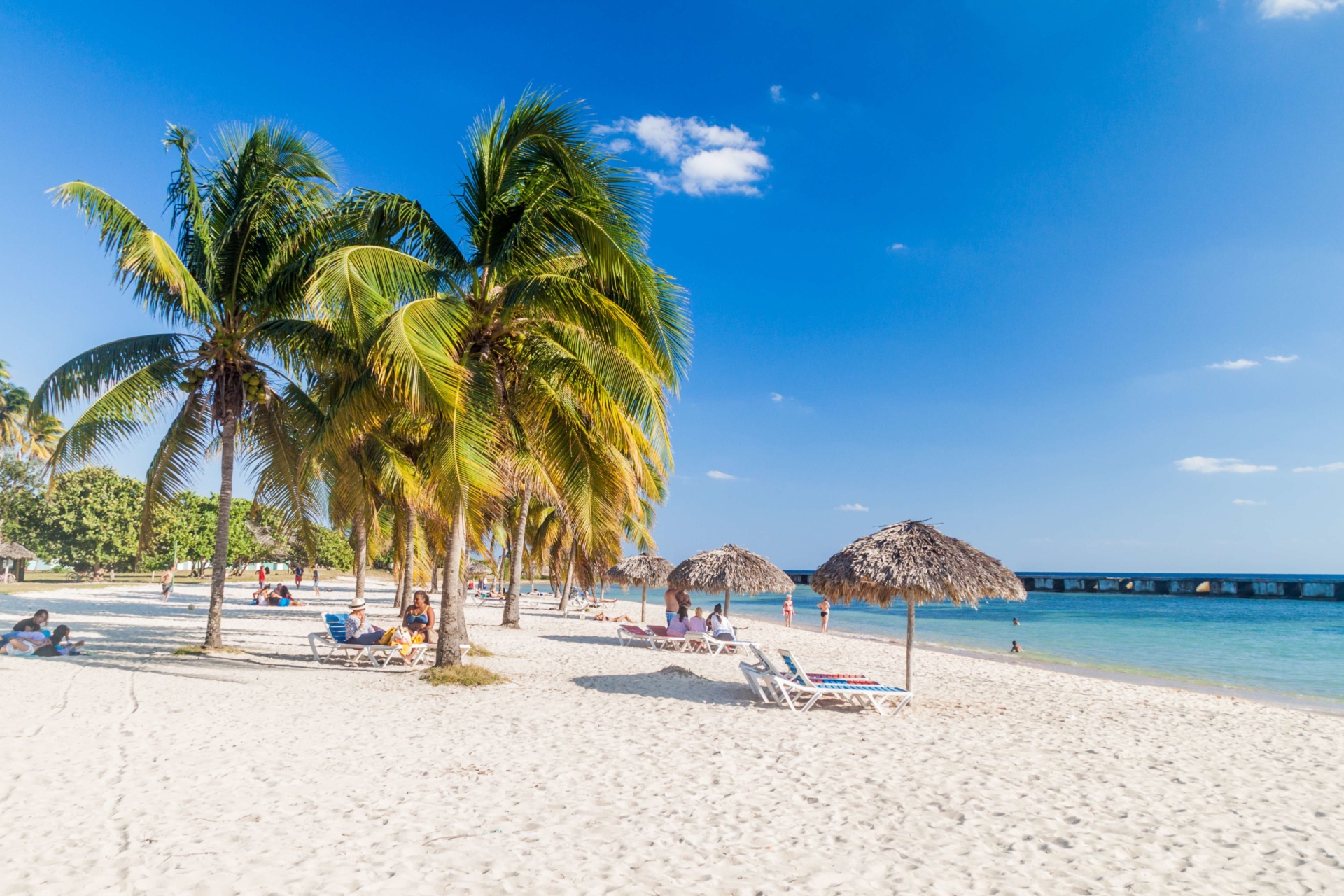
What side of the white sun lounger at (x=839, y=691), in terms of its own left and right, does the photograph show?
right

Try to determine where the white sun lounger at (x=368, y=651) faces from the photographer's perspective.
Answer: facing to the right of the viewer

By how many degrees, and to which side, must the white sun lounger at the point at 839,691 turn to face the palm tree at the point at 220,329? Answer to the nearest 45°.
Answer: approximately 180°

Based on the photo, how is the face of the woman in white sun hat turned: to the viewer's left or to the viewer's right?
to the viewer's right

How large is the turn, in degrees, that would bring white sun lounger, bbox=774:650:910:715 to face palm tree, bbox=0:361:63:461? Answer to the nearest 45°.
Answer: approximately 135° to its left

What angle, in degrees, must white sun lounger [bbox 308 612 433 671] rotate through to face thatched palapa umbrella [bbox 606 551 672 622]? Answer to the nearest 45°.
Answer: approximately 45° to its left

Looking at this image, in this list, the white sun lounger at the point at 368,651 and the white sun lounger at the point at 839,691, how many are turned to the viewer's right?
2

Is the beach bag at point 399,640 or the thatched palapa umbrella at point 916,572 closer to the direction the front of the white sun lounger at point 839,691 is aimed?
the thatched palapa umbrella

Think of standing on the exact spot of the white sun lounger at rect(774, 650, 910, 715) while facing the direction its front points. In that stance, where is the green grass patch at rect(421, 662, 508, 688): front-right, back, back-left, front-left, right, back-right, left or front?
back

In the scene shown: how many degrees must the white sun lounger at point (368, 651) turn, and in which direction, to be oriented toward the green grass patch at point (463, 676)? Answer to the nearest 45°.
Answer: approximately 45° to its right
